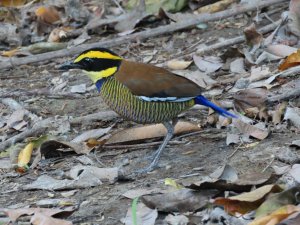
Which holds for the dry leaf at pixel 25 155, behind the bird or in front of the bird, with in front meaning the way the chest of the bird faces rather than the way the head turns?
in front

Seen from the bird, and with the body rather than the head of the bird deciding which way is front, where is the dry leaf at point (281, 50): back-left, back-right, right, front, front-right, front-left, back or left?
back-right

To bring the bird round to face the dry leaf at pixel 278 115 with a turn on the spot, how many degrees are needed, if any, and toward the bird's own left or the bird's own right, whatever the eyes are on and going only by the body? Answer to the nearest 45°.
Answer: approximately 180°

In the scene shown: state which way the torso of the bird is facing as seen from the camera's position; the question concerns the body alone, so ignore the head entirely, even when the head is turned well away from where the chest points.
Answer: to the viewer's left

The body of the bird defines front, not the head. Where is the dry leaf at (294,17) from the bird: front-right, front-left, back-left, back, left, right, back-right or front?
back-right

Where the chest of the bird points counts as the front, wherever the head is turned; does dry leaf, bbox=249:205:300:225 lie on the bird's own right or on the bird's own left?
on the bird's own left

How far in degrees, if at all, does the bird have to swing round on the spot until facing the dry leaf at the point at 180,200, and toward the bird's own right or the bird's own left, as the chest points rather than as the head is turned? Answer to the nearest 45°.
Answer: approximately 90° to the bird's own left

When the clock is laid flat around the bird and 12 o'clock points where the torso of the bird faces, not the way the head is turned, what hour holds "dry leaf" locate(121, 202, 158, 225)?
The dry leaf is roughly at 9 o'clock from the bird.

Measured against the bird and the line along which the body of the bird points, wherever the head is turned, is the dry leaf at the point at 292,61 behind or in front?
behind

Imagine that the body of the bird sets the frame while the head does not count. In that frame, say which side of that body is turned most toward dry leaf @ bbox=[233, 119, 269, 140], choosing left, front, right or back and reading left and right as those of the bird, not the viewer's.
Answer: back

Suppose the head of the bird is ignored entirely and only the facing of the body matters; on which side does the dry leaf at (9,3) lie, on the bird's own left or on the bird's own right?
on the bird's own right
